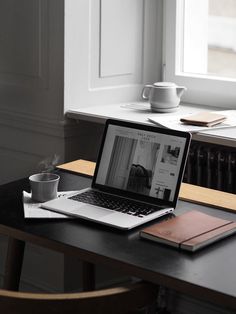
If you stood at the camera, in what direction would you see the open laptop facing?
facing the viewer and to the left of the viewer

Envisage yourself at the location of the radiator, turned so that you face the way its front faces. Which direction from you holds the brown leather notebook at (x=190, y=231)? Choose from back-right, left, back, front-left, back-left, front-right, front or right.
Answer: front-left

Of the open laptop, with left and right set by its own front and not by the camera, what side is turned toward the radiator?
back

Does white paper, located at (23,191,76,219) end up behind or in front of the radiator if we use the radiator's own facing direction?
in front

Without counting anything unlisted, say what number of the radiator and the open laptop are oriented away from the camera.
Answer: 0

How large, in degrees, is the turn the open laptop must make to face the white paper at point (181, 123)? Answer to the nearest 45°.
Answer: approximately 135° to its right
